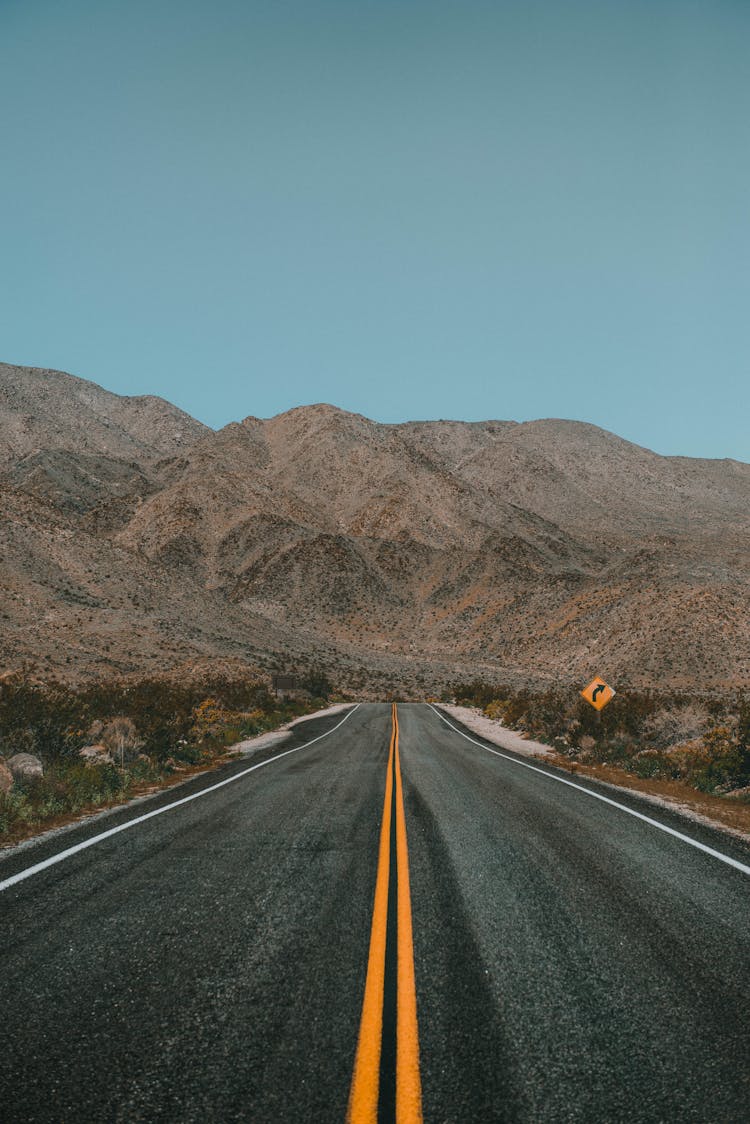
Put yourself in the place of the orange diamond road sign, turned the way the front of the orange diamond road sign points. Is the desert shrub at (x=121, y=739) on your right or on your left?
on your right

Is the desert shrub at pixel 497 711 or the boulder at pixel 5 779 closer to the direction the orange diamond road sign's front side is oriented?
the boulder

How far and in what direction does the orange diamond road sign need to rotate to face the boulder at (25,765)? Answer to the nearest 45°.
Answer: approximately 45° to its right

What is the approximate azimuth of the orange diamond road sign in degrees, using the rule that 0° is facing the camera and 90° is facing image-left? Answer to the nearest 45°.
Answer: approximately 0°

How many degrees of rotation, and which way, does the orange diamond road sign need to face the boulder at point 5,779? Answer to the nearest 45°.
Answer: approximately 45° to its right
